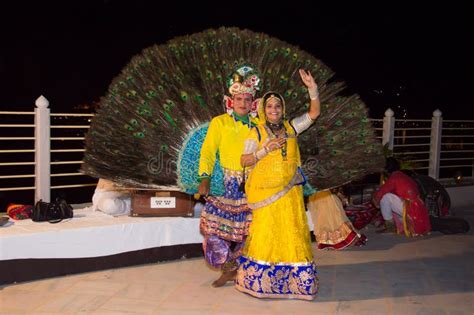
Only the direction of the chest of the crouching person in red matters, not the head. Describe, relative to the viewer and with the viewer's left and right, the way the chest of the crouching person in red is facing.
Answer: facing to the left of the viewer

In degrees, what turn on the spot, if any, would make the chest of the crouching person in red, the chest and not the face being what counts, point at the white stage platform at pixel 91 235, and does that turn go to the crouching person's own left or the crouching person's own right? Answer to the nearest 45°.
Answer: approximately 45° to the crouching person's own left

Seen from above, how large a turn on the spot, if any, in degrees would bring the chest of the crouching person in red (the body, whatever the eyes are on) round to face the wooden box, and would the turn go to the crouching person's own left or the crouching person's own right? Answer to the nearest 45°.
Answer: approximately 45° to the crouching person's own left
